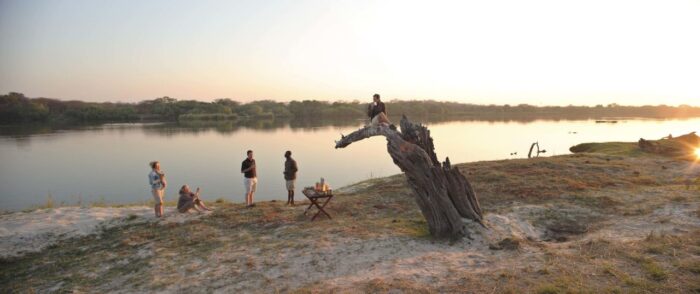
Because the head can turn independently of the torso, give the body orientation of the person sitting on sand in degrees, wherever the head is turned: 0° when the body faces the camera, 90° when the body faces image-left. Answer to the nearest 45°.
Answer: approximately 270°

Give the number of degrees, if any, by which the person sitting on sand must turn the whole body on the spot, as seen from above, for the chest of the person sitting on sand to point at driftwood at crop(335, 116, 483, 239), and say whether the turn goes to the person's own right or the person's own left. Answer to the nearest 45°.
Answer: approximately 45° to the person's own right

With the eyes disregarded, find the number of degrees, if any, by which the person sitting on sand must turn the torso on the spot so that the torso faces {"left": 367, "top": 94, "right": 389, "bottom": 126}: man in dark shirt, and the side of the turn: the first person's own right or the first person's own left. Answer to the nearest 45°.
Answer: approximately 45° to the first person's own right

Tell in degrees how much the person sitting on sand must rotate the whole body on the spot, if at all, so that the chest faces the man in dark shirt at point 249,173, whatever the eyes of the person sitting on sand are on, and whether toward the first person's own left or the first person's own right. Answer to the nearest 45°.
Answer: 0° — they already face them
